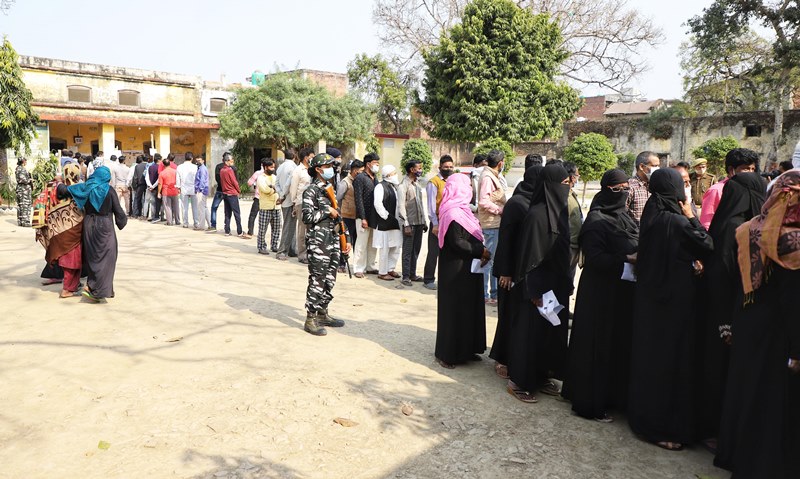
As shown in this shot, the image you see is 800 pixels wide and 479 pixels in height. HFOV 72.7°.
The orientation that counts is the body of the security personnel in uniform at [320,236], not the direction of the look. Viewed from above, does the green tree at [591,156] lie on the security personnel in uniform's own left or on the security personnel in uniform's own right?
on the security personnel in uniform's own left

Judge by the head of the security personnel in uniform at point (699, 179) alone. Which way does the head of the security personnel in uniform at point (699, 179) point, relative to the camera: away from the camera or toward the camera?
toward the camera

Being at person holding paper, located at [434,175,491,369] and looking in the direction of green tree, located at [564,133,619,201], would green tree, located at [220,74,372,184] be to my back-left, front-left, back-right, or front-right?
front-left

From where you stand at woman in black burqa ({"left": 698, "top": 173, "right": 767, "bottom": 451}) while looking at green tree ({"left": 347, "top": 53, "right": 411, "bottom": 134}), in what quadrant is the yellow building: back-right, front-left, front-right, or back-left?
front-left
